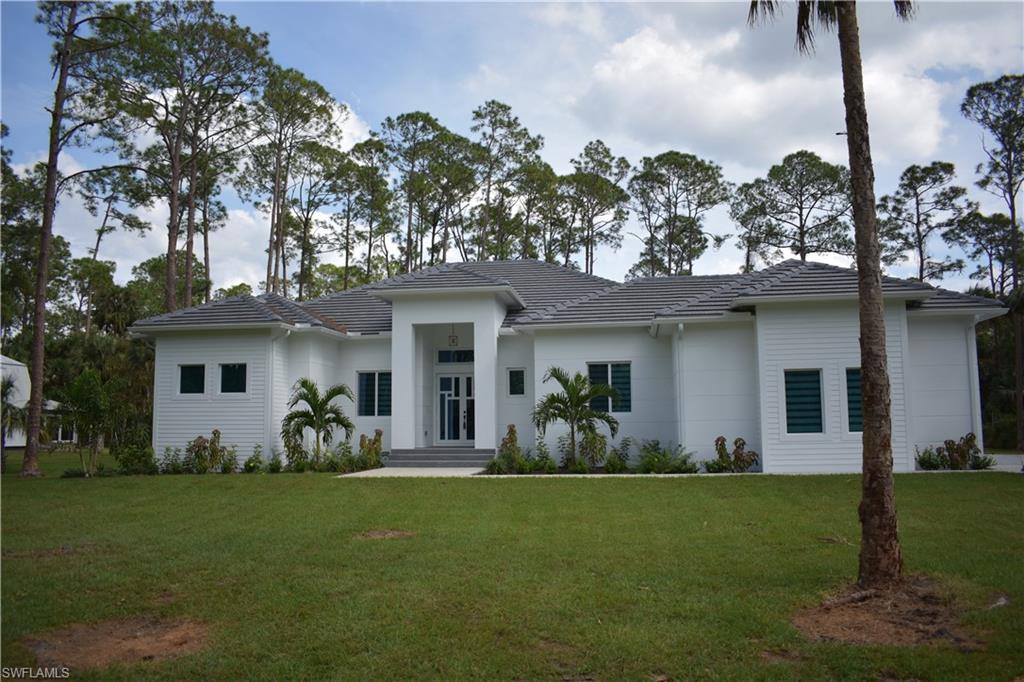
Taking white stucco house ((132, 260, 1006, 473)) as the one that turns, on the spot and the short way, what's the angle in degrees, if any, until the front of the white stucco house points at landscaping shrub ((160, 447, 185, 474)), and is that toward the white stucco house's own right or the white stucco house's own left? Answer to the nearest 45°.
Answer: approximately 90° to the white stucco house's own right

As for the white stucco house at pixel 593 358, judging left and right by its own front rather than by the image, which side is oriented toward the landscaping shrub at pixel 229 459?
right

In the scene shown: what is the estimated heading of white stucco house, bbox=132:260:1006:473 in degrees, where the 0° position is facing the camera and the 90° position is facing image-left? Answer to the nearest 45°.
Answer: approximately 0°

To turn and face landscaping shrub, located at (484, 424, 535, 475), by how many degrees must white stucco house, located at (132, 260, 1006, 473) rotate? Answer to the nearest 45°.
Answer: approximately 45° to its right

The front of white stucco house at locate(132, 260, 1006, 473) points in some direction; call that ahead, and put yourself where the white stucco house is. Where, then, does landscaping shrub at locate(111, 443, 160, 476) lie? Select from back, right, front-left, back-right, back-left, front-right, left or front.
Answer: right

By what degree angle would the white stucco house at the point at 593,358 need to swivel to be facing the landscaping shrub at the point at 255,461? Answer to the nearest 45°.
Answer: approximately 90° to its right

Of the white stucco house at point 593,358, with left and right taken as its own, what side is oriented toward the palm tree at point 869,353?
front

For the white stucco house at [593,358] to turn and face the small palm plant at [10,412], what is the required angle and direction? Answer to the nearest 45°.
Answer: approximately 90° to its right

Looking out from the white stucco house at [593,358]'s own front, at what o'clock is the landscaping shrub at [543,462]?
The landscaping shrub is roughly at 1 o'clock from the white stucco house.

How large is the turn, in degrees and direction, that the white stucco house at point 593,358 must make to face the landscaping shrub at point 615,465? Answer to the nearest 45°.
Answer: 0° — it already faces it
